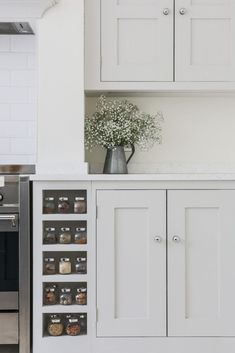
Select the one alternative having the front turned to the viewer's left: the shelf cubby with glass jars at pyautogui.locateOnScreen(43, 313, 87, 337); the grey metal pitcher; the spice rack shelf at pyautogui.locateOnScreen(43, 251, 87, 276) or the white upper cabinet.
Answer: the grey metal pitcher

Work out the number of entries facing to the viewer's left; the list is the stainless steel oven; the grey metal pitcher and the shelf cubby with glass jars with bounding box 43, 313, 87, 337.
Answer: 1

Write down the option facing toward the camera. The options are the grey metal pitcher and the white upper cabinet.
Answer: the white upper cabinet

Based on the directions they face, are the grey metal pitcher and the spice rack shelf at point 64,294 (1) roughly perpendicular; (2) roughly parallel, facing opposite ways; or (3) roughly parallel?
roughly perpendicular

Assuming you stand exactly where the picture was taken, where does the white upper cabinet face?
facing the viewer

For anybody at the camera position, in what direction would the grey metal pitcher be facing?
facing to the left of the viewer

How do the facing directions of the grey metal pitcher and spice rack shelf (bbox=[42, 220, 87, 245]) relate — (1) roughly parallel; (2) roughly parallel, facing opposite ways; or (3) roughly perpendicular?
roughly perpendicular

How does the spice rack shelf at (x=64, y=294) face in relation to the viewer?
toward the camera

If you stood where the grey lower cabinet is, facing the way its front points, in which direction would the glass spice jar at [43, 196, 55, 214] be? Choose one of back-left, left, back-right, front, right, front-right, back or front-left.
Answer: right

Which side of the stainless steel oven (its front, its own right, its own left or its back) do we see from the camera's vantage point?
front
